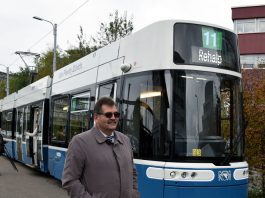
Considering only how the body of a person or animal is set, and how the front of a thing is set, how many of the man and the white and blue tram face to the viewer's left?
0

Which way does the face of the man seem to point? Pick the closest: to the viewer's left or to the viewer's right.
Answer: to the viewer's right

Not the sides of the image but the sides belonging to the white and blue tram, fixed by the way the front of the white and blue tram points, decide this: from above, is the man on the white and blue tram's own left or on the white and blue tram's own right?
on the white and blue tram's own right

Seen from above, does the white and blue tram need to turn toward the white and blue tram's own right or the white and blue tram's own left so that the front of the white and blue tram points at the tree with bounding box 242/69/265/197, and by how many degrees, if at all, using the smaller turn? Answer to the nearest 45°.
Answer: approximately 90° to the white and blue tram's own left

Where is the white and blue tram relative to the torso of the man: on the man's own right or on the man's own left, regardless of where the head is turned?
on the man's own left

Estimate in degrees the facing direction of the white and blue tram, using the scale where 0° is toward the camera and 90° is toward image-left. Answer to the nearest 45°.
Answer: approximately 315°

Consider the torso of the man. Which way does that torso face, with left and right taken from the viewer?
facing the viewer and to the right of the viewer

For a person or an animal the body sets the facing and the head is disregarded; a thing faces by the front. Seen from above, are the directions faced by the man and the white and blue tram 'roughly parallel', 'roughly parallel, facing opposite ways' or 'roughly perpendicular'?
roughly parallel
